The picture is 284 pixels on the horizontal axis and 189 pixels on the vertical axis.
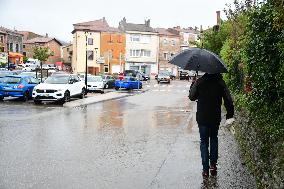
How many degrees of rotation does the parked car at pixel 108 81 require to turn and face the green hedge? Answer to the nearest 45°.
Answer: approximately 45° to its left

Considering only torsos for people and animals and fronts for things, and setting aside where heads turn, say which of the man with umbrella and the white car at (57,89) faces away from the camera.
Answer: the man with umbrella

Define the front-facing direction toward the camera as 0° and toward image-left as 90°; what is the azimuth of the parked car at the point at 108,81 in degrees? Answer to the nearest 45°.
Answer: approximately 45°

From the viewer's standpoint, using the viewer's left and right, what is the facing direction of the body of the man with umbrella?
facing away from the viewer

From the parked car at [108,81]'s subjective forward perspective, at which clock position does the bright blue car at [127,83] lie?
The bright blue car is roughly at 9 o'clock from the parked car.

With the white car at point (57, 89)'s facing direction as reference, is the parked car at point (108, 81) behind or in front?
behind

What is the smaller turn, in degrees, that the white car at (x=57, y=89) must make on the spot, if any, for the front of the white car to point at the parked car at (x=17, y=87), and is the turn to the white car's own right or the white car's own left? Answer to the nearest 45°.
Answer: approximately 90° to the white car's own right

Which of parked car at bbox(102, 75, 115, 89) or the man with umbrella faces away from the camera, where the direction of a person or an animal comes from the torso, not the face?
the man with umbrella
